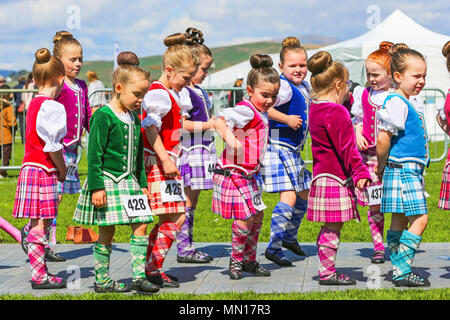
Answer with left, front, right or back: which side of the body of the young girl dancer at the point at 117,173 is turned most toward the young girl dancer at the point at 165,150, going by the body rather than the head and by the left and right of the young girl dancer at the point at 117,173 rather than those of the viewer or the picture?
left

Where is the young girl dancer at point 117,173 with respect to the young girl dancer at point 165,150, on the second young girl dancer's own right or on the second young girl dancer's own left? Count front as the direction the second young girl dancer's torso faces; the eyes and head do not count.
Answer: on the second young girl dancer's own right

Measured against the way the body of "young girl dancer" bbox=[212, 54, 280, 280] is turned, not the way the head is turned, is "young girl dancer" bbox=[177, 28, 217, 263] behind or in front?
behind

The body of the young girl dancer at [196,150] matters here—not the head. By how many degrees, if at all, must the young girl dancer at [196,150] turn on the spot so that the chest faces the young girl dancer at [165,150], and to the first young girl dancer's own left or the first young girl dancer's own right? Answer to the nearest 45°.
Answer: approximately 90° to the first young girl dancer's own right

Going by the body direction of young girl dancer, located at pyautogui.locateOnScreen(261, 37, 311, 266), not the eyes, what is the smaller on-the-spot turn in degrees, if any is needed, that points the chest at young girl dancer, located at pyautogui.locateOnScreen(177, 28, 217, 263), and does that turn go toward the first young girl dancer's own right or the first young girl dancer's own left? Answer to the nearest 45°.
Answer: approximately 135° to the first young girl dancer's own right
